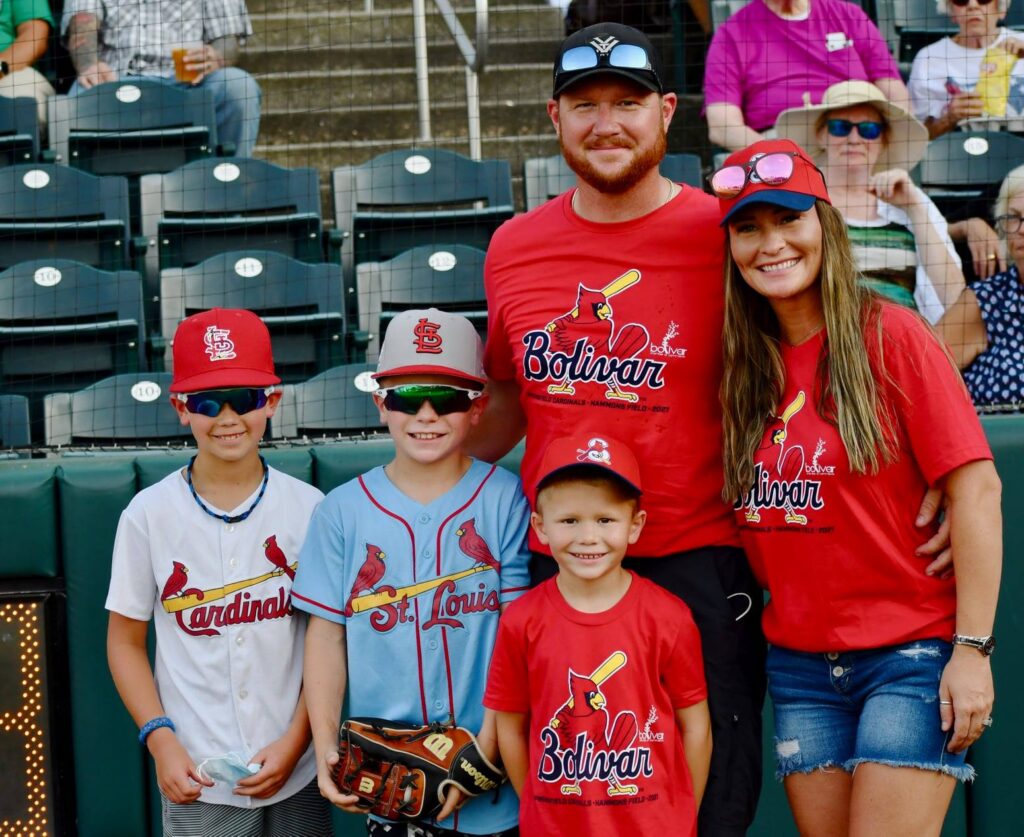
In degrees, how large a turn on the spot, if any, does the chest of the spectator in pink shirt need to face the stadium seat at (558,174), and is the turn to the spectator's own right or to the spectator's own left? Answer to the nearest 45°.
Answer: approximately 90° to the spectator's own right

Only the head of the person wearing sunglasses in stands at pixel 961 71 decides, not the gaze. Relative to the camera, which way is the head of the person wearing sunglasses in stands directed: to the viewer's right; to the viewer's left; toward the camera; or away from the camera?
toward the camera

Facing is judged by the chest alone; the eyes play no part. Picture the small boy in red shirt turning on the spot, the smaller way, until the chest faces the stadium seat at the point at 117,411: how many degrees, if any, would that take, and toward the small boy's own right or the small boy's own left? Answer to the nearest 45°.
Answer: approximately 135° to the small boy's own right

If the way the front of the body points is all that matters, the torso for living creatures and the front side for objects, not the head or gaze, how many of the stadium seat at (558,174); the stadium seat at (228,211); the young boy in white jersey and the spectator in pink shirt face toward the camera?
4

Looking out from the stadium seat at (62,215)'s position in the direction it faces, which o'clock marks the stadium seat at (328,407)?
the stadium seat at (328,407) is roughly at 11 o'clock from the stadium seat at (62,215).

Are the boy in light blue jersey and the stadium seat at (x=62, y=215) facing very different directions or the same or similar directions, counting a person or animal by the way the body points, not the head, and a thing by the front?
same or similar directions

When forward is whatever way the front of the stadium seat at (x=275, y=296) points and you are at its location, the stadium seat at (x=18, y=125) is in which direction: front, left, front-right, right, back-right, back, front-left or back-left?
back-right

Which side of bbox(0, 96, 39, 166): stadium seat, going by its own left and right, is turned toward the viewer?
front

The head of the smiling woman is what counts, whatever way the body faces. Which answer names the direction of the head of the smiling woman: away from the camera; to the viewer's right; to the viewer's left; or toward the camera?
toward the camera

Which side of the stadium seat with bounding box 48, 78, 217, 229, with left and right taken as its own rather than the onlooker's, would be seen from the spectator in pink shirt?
left

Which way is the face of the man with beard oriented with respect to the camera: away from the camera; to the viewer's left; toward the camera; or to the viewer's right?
toward the camera

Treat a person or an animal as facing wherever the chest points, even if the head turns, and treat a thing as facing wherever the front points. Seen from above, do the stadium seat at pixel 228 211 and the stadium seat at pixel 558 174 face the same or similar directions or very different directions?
same or similar directions

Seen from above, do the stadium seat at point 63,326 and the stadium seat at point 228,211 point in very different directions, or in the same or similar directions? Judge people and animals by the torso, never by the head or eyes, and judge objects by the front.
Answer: same or similar directions

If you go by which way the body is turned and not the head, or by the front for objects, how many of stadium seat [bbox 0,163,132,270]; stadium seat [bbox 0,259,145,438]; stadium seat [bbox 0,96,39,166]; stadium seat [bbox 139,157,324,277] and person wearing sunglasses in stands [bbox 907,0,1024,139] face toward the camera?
5

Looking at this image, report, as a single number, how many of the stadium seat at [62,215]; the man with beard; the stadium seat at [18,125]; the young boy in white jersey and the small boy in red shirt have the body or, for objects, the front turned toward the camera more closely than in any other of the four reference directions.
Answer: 5

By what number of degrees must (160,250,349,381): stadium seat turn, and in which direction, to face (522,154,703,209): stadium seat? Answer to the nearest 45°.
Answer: approximately 90° to its left

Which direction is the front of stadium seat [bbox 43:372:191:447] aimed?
toward the camera

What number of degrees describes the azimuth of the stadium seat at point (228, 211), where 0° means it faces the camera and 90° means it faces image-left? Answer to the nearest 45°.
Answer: approximately 0°

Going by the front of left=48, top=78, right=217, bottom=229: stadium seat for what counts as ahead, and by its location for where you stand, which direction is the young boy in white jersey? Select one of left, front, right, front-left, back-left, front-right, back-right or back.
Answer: front

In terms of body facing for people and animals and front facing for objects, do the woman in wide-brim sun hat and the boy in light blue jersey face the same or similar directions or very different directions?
same or similar directions
